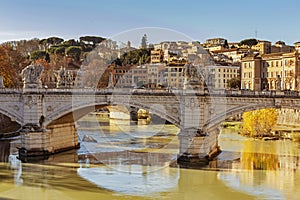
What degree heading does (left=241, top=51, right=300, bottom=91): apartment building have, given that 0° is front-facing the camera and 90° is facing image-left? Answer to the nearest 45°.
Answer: approximately 45°

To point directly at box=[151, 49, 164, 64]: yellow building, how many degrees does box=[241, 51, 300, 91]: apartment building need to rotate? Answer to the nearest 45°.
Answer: approximately 90° to its right

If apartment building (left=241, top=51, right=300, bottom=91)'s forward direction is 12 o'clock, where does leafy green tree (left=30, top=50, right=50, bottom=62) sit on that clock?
The leafy green tree is roughly at 2 o'clock from the apartment building.

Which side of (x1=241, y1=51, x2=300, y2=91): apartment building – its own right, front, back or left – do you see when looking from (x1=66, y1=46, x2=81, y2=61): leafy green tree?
right

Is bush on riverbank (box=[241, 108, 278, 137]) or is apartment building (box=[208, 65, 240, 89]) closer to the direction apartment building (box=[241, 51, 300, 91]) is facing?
the bush on riverbank

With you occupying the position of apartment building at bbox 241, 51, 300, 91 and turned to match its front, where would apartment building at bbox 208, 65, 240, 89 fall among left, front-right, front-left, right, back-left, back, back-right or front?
right
